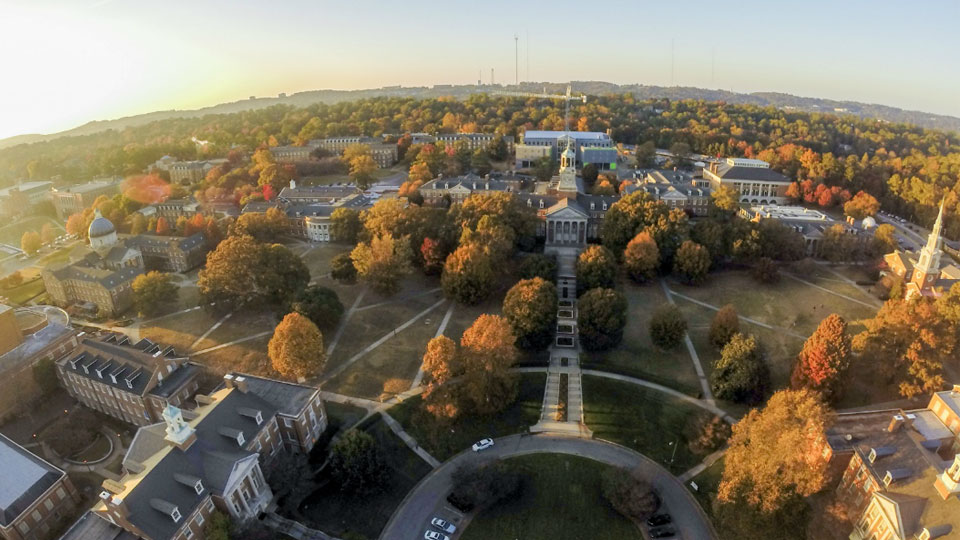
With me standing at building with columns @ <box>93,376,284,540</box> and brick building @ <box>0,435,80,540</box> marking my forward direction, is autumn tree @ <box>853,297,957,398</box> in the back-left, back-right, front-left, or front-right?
back-right

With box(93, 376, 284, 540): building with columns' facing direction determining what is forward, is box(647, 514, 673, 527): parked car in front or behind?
in front

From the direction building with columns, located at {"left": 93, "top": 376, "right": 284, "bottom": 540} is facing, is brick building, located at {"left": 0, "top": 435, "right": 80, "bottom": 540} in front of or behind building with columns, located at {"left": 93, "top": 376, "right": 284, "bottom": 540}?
behind

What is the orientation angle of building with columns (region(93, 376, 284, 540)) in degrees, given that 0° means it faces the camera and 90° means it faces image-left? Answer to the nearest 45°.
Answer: approximately 315°

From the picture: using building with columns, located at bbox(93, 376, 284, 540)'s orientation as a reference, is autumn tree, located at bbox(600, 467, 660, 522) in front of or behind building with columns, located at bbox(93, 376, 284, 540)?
in front

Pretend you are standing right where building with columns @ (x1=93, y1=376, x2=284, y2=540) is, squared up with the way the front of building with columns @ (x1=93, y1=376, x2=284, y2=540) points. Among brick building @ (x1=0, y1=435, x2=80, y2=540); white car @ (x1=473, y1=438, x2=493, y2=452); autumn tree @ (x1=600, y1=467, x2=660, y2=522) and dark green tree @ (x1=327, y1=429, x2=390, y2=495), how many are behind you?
1

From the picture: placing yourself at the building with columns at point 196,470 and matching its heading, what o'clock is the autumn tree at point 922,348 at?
The autumn tree is roughly at 11 o'clock from the building with columns.

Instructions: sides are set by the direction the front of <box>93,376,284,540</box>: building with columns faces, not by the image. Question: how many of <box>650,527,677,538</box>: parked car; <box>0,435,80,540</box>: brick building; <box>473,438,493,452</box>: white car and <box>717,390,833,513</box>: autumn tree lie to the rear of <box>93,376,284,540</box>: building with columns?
1

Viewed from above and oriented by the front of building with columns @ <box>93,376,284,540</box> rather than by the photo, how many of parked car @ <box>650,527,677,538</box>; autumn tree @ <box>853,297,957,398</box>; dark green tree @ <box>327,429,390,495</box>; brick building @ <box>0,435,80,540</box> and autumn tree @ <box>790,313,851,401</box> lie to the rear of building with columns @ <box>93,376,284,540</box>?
1

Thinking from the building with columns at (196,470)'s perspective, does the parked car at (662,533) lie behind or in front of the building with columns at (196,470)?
in front

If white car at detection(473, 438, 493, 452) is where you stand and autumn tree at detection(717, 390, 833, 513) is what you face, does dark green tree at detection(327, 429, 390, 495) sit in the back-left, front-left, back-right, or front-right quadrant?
back-right
